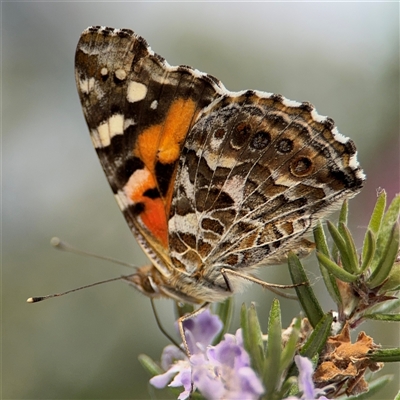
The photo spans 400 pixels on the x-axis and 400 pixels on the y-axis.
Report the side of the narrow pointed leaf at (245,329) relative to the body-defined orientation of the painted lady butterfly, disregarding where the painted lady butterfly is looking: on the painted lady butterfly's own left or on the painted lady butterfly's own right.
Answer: on the painted lady butterfly's own left

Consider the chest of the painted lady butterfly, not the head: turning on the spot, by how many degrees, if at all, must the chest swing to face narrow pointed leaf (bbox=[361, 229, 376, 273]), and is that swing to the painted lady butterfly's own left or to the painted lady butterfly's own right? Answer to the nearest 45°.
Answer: approximately 135° to the painted lady butterfly's own left

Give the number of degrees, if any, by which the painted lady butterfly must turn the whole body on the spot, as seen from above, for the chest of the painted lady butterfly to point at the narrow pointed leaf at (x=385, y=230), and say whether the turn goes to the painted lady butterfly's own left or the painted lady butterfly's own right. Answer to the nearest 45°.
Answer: approximately 135° to the painted lady butterfly's own left

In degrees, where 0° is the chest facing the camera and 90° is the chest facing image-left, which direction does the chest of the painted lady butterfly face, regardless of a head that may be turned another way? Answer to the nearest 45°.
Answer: approximately 90°

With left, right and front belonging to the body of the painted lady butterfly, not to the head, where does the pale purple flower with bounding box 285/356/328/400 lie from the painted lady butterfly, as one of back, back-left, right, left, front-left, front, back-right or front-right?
back
